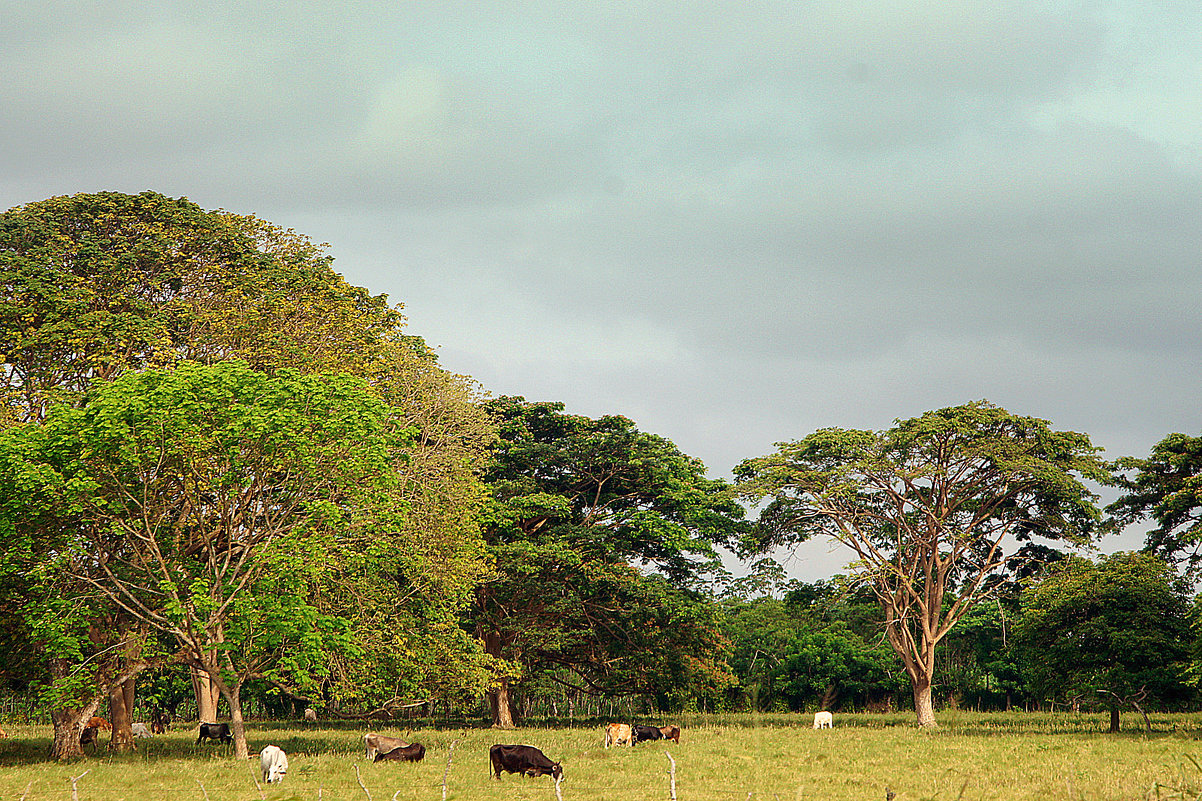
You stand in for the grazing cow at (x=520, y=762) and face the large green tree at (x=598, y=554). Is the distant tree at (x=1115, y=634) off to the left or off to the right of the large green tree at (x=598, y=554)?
right

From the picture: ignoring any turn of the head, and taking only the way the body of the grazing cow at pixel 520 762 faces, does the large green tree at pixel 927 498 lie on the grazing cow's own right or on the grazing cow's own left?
on the grazing cow's own left

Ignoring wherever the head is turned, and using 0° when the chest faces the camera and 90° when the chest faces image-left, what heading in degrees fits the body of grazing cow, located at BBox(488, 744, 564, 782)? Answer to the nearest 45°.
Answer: approximately 270°

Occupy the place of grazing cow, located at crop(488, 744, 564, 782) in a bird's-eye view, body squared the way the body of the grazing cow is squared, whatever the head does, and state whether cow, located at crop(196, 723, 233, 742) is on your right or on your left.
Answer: on your left

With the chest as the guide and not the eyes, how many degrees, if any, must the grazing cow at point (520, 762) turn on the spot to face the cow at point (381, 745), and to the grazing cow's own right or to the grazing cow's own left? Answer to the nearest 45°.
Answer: approximately 135° to the grazing cow's own left

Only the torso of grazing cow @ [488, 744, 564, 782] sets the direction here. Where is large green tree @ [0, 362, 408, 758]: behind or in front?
behind

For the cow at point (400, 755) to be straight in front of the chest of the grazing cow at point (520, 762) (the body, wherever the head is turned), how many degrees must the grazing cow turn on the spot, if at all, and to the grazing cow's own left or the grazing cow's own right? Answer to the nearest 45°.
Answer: approximately 135° to the grazing cow's own left

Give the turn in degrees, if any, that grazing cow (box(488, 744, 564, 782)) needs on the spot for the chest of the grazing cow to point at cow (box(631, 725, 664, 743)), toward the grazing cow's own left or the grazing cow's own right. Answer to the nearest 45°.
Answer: approximately 90° to the grazing cow's own left

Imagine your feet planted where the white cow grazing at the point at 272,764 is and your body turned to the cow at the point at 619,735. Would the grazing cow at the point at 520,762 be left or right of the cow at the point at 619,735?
right

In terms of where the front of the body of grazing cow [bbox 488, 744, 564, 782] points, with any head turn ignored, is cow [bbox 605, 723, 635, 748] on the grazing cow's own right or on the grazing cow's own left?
on the grazing cow's own left

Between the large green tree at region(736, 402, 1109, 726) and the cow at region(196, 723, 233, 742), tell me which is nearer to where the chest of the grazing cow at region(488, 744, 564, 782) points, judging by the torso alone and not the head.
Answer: the large green tree

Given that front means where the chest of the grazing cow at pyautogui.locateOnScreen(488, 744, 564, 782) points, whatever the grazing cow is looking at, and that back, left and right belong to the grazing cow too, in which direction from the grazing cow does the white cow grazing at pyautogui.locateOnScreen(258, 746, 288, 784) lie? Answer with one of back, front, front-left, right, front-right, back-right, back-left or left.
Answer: back

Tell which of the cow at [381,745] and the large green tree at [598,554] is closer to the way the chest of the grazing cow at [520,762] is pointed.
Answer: the large green tree

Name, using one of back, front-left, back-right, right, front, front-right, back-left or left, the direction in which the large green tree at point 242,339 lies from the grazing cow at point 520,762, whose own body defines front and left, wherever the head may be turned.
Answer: back-left
